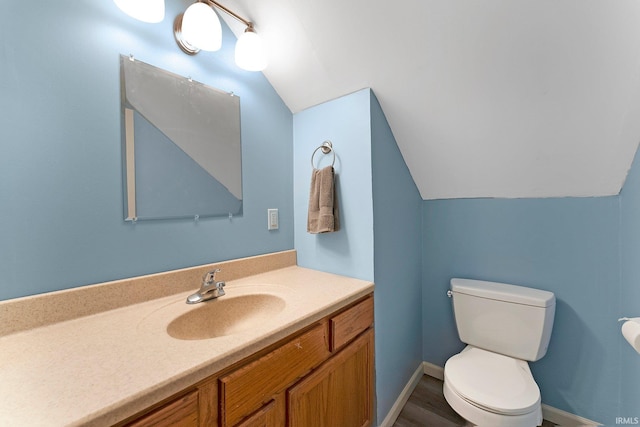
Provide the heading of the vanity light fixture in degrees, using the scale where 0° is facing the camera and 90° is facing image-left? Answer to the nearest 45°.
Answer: approximately 315°

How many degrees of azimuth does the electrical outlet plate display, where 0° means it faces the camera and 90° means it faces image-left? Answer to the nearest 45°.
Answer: approximately 315°

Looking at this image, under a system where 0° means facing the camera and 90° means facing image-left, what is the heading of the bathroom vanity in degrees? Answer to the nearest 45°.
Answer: approximately 315°

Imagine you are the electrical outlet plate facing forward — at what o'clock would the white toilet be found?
The white toilet is roughly at 11 o'clock from the electrical outlet plate.

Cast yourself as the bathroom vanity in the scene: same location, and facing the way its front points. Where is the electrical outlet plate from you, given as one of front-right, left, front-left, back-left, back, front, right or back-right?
left

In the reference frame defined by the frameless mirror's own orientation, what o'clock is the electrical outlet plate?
The electrical outlet plate is roughly at 10 o'clock from the frameless mirror.
